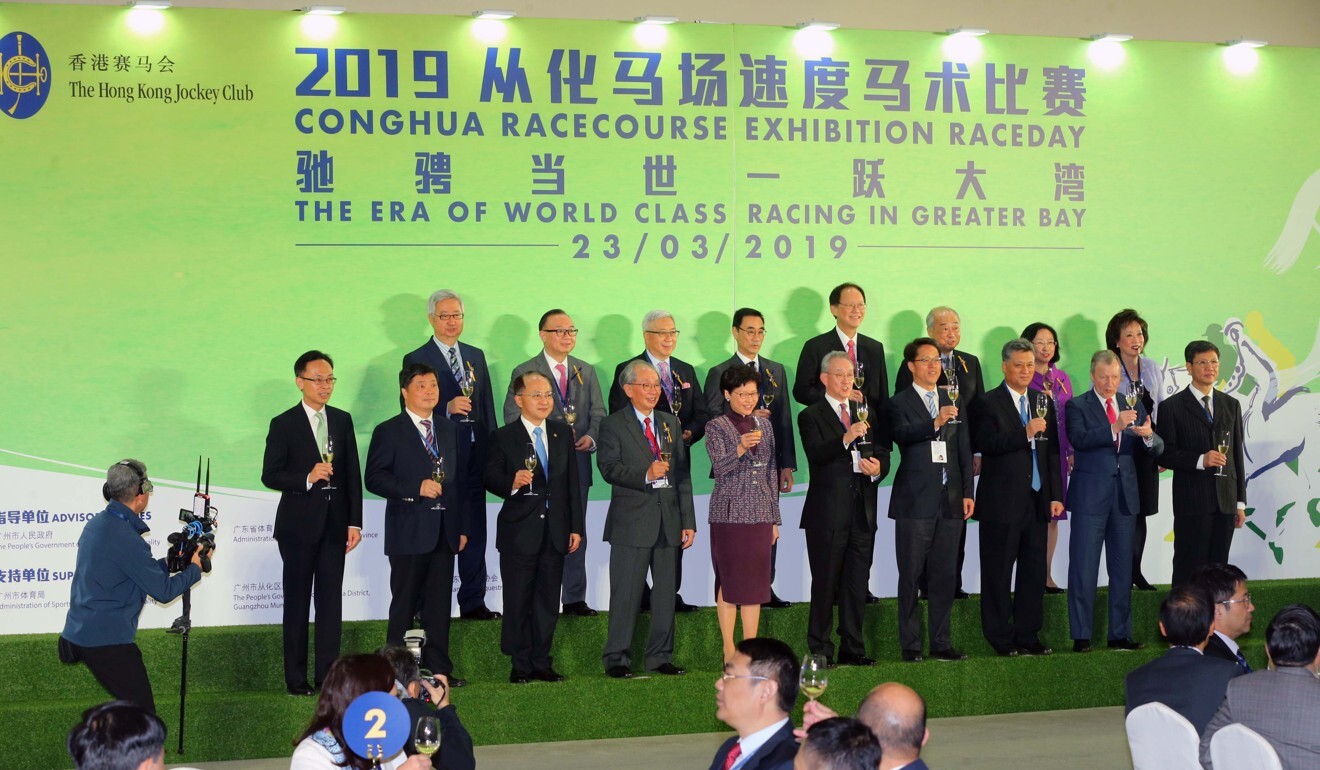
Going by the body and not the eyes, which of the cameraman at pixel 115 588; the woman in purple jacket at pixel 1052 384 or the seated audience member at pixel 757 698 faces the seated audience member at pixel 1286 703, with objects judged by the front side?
the woman in purple jacket

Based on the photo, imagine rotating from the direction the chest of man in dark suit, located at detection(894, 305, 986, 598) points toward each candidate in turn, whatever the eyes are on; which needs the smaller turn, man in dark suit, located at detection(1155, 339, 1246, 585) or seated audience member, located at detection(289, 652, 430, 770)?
the seated audience member

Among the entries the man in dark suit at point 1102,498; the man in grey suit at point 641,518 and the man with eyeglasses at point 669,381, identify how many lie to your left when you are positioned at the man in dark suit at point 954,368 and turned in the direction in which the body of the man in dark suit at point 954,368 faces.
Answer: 1

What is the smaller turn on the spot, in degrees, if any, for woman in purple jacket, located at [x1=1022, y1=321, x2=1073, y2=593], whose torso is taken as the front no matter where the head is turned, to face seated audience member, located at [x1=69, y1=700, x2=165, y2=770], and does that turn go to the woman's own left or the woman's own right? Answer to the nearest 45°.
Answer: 0° — they already face them

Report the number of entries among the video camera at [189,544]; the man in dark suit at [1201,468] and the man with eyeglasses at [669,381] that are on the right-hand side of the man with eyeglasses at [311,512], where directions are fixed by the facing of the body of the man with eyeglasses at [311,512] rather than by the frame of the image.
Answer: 1

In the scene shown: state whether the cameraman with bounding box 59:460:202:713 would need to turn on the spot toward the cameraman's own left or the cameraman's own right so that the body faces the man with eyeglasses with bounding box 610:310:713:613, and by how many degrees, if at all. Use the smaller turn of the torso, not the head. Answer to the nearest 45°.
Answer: approximately 45° to the cameraman's own right

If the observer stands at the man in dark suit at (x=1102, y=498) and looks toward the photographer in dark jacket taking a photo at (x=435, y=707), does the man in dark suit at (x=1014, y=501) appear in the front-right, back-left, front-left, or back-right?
front-right

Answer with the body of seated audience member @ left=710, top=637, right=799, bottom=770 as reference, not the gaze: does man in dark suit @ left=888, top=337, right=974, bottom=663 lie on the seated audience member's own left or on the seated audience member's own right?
on the seated audience member's own right

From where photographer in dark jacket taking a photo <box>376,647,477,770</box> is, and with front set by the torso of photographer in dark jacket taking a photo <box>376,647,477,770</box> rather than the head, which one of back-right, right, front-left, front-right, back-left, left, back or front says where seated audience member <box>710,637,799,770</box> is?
right

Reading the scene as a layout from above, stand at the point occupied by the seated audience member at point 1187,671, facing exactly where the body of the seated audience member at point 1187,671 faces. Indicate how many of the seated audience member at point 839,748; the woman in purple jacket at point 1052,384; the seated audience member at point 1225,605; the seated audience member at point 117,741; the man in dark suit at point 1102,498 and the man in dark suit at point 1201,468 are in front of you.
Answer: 4

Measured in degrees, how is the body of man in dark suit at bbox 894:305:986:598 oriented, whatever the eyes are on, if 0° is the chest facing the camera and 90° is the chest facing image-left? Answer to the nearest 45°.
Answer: approximately 0°

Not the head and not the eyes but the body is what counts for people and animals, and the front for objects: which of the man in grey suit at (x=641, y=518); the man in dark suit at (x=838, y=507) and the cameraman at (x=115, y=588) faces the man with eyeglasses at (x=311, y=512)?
the cameraman

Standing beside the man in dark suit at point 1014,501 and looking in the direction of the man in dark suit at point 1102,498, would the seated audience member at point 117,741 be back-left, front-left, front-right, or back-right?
back-right

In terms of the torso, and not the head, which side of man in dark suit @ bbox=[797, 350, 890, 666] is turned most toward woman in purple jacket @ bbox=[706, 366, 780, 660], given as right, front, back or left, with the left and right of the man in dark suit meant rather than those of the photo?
right

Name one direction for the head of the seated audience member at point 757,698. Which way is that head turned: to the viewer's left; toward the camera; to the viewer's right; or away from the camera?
to the viewer's left

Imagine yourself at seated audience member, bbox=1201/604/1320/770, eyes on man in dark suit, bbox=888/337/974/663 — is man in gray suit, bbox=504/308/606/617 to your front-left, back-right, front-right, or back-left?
front-left

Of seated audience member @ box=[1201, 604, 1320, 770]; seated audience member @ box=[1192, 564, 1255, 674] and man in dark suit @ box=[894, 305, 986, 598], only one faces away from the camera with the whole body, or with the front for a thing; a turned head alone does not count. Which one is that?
seated audience member @ box=[1201, 604, 1320, 770]
